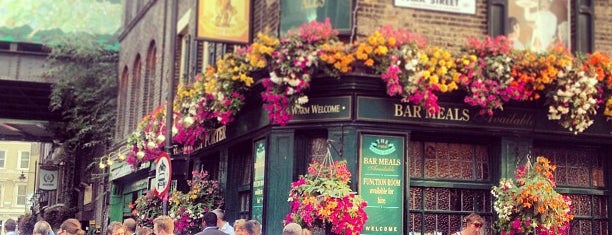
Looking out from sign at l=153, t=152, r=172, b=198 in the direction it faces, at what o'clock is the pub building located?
The pub building is roughly at 8 o'clock from the sign.

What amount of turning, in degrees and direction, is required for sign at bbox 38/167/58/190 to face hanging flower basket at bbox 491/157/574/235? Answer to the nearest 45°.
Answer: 0° — it already faces it

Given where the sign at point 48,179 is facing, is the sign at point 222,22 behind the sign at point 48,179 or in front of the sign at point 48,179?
in front

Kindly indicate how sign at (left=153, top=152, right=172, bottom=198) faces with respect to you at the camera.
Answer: facing the viewer and to the left of the viewer

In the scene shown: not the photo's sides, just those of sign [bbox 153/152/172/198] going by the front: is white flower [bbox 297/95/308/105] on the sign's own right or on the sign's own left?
on the sign's own left

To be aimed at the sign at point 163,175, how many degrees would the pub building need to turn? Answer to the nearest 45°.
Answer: approximately 90° to its right

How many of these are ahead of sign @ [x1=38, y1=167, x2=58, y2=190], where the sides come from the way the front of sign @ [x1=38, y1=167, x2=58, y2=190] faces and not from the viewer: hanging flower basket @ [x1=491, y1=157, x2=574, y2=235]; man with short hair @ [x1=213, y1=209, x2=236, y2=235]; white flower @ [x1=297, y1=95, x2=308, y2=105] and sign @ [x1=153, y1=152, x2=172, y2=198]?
4

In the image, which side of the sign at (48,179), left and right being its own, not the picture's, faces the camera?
front

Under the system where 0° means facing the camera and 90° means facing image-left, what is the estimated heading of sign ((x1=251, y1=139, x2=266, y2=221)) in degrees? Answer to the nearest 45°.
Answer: approximately 45°

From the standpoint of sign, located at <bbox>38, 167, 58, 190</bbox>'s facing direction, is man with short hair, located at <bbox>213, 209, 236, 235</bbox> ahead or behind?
ahead

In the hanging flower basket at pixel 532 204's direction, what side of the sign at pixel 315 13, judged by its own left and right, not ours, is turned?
left
